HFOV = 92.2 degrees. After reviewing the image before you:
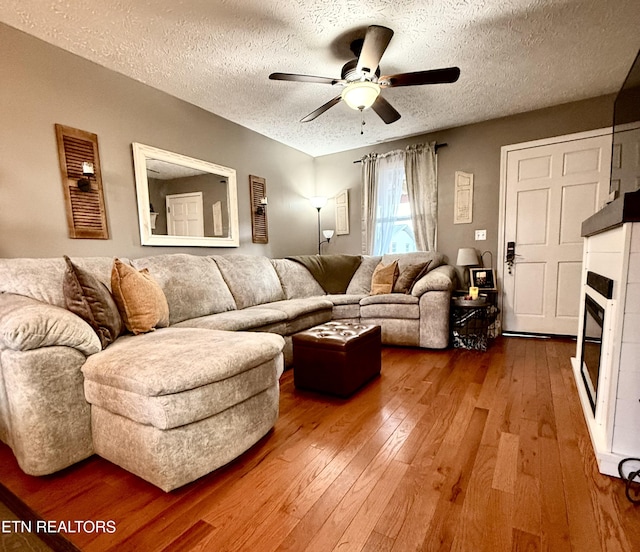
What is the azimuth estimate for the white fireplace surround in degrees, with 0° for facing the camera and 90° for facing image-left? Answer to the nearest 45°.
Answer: approximately 90°

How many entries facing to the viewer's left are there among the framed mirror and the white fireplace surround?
1

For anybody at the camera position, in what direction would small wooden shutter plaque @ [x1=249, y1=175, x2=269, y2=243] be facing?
facing the viewer and to the right of the viewer

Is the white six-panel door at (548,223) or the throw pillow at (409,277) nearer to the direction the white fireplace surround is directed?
the throw pillow

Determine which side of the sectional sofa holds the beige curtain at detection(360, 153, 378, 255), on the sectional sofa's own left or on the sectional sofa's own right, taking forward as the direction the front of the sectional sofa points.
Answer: on the sectional sofa's own left

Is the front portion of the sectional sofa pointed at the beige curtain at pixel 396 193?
no

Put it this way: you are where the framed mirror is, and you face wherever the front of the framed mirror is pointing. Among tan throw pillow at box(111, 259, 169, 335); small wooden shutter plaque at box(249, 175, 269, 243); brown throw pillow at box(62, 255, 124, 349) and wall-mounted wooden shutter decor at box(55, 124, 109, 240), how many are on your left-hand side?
1

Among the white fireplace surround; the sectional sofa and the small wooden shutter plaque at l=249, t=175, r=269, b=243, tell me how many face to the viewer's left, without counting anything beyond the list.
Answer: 1

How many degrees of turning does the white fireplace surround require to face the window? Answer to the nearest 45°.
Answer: approximately 45° to its right

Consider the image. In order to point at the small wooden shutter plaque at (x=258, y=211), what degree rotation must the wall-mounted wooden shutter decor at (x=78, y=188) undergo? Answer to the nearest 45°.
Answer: approximately 45° to its left

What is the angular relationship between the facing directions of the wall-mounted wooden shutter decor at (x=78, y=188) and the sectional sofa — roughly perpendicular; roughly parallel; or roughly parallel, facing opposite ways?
roughly parallel

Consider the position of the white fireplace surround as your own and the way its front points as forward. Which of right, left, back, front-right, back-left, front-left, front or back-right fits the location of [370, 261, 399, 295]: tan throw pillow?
front-right

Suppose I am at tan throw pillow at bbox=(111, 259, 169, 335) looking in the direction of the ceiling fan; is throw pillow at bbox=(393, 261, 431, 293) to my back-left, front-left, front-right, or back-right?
front-left

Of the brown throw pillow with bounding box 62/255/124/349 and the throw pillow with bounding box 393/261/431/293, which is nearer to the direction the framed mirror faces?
the throw pillow

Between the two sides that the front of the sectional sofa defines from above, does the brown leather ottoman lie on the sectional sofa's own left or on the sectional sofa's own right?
on the sectional sofa's own left

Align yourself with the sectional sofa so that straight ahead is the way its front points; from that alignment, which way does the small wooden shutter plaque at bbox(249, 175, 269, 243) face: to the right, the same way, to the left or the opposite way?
the same way

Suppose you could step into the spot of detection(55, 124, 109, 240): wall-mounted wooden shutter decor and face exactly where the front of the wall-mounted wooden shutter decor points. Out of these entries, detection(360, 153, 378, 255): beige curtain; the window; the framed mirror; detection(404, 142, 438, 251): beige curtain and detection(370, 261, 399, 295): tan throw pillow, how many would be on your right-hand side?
0

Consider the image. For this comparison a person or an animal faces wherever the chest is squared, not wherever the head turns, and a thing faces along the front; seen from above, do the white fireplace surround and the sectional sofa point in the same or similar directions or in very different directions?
very different directions

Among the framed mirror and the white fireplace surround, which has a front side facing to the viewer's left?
the white fireplace surround

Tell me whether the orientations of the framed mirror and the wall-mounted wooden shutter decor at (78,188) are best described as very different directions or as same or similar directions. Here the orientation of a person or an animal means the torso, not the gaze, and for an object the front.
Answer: same or similar directions
